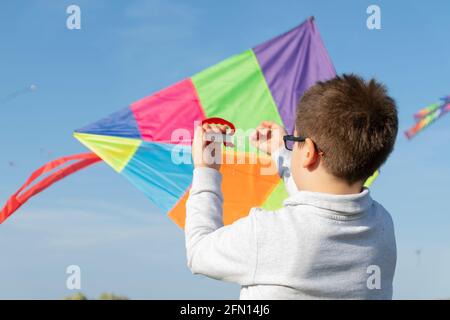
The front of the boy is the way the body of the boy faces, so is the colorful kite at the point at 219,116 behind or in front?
in front

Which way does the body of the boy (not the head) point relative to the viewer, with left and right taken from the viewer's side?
facing away from the viewer and to the left of the viewer

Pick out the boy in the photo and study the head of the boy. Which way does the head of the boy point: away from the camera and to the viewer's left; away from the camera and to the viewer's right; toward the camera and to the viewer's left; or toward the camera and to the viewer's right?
away from the camera and to the viewer's left

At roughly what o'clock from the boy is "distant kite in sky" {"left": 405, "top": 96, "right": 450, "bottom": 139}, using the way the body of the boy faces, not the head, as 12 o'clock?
The distant kite in sky is roughly at 2 o'clock from the boy.
